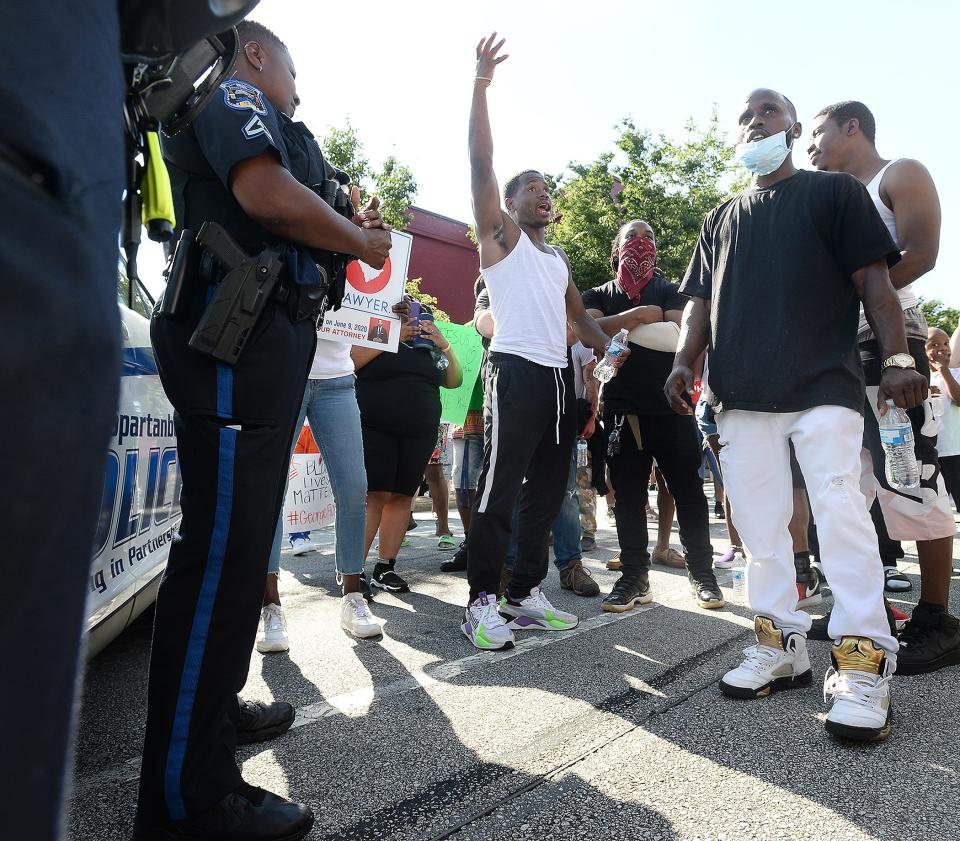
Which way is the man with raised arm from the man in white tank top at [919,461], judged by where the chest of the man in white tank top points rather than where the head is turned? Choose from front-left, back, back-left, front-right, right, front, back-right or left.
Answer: front

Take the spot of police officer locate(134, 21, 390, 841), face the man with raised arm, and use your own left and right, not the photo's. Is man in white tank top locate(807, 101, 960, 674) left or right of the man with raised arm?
right

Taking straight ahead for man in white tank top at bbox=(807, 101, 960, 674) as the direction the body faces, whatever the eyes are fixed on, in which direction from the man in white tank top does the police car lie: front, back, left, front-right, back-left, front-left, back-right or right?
front-left

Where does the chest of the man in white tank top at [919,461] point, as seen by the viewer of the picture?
to the viewer's left

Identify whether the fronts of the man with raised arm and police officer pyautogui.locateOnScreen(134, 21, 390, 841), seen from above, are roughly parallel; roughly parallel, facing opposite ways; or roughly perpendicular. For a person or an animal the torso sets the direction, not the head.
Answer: roughly perpendicular

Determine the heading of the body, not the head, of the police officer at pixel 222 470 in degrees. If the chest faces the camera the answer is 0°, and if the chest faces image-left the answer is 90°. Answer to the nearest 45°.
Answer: approximately 270°

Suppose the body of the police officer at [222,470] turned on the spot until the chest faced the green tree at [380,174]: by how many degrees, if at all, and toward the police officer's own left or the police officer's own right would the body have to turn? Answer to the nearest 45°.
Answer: approximately 90° to the police officer's own left

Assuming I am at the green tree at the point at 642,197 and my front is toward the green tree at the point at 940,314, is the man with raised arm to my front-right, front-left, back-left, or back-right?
back-right

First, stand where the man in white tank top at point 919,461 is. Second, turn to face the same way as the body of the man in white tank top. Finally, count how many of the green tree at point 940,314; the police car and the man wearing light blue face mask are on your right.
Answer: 1

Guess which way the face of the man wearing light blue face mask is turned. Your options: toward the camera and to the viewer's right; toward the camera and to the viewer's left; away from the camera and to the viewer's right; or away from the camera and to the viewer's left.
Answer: toward the camera and to the viewer's left

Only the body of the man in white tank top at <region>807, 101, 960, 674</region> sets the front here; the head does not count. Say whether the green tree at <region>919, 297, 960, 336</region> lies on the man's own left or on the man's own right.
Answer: on the man's own right

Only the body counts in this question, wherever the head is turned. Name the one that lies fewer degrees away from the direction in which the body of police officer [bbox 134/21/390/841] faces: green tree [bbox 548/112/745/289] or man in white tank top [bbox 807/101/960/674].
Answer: the man in white tank top

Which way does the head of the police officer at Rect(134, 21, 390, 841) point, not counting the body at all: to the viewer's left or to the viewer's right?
to the viewer's right

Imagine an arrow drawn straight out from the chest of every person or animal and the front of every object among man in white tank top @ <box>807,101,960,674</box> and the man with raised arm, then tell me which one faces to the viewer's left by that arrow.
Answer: the man in white tank top

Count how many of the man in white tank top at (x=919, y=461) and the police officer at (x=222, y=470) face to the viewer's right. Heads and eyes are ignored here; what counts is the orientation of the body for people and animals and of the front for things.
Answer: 1
